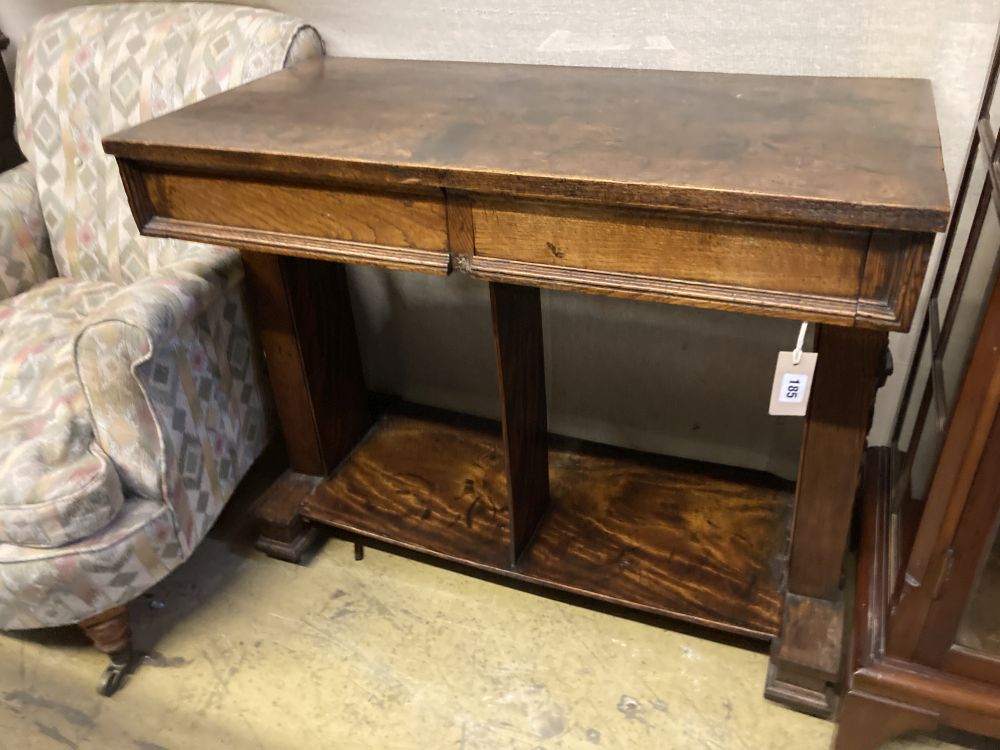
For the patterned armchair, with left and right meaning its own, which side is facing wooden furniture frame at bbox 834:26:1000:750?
left

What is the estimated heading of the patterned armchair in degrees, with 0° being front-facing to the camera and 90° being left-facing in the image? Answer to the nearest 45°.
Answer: approximately 45°

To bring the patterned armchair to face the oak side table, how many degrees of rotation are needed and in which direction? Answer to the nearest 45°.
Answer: approximately 90° to its left

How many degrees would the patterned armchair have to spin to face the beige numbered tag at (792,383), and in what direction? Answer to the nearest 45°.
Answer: approximately 90° to its left
